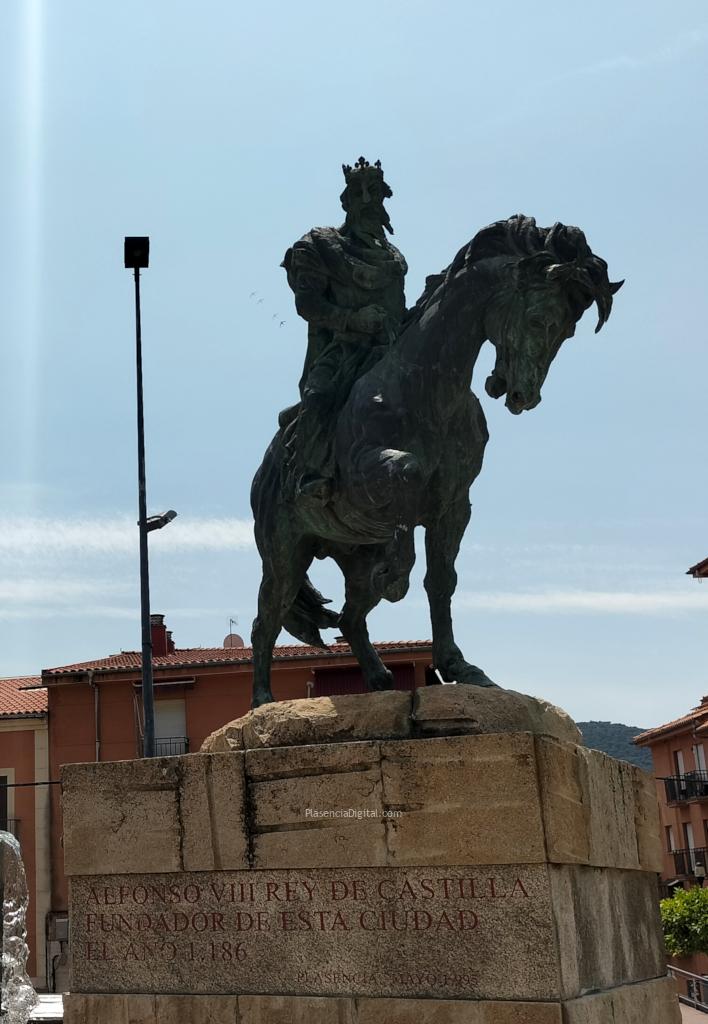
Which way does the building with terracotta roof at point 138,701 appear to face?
toward the camera

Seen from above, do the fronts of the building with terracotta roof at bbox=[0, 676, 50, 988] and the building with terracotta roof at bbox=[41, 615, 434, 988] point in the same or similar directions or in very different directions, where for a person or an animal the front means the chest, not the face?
same or similar directions

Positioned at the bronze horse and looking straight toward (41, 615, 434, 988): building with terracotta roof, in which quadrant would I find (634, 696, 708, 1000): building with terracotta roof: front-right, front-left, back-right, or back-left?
front-right

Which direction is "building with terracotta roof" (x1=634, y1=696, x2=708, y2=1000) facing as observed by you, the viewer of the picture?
facing the viewer and to the left of the viewer

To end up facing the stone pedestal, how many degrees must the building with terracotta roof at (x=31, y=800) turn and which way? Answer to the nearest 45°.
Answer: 0° — it already faces it

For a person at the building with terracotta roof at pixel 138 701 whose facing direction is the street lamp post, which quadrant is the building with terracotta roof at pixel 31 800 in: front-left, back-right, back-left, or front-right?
back-right

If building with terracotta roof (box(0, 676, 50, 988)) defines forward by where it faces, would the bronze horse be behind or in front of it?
in front

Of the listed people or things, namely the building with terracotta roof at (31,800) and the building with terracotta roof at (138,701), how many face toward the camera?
2

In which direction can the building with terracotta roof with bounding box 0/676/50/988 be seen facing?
toward the camera

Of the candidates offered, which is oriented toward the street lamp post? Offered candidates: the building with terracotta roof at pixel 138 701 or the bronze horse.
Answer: the building with terracotta roof

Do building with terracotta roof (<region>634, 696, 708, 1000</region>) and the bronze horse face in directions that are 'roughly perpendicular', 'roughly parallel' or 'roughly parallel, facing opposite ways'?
roughly perpendicular

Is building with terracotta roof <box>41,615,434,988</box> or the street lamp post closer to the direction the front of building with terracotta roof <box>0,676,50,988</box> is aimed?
the street lamp post

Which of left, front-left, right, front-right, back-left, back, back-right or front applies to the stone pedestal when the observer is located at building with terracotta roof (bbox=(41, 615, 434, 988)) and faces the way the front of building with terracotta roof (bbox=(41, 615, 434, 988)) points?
front

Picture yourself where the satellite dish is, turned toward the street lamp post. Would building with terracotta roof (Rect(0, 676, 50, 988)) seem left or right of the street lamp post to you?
right
